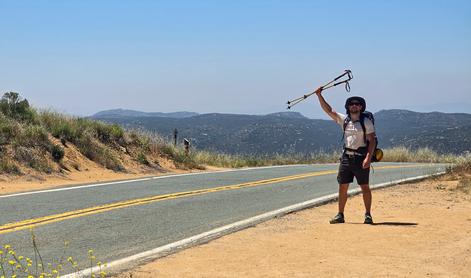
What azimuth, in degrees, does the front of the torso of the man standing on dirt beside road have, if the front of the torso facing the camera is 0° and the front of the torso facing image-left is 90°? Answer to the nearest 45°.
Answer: approximately 0°

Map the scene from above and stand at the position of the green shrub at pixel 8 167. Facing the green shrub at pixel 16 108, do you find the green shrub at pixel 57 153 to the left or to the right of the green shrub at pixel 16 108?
right

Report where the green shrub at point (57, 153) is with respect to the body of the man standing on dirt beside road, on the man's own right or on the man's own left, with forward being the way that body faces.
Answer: on the man's own right

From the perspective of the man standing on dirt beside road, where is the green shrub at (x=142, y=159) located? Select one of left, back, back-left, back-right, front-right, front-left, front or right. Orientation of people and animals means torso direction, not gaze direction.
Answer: back-right

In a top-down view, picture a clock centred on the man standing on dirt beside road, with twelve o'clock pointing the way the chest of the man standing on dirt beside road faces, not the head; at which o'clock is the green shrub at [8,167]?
The green shrub is roughly at 4 o'clock from the man standing on dirt beside road.

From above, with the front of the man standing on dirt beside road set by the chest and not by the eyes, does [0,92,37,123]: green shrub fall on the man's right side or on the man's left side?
on the man's right side

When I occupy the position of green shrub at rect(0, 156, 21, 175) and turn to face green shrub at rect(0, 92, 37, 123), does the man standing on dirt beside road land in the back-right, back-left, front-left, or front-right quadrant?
back-right

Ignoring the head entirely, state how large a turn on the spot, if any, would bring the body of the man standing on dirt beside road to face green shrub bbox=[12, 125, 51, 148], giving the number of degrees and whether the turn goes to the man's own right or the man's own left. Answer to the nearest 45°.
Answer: approximately 135° to the man's own right
